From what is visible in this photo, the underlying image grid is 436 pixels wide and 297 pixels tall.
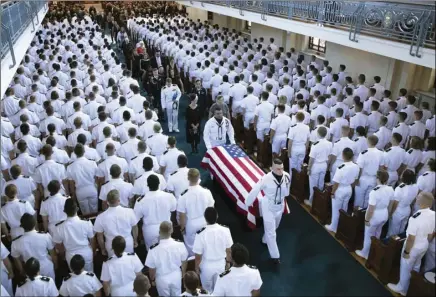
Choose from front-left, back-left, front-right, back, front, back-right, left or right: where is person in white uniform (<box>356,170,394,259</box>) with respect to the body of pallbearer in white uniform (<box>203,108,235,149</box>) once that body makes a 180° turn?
back-right

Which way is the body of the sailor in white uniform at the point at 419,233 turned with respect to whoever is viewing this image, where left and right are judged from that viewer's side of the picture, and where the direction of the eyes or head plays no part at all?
facing away from the viewer and to the left of the viewer

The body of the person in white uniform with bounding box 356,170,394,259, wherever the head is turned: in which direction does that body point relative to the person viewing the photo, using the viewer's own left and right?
facing away from the viewer and to the left of the viewer

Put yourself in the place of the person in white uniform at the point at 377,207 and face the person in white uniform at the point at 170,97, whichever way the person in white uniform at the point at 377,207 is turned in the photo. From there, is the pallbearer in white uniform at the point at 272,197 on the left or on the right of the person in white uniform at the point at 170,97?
left

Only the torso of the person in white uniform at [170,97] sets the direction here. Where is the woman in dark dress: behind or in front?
in front

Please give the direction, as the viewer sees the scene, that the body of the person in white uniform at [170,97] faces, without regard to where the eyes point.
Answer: toward the camera

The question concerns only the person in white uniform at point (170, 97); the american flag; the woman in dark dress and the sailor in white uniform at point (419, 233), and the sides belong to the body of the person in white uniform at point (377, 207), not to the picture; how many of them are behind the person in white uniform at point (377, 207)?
1

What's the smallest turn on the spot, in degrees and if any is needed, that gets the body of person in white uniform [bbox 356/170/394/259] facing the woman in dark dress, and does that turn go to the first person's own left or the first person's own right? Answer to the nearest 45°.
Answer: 0° — they already face them

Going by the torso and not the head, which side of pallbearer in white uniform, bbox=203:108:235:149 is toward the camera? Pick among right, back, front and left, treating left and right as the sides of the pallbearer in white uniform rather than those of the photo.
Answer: front

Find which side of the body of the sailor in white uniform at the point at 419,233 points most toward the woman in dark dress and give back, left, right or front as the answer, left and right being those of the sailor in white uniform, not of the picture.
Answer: front

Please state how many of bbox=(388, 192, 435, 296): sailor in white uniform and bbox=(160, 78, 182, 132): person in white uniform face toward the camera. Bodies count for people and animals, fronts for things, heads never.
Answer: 1

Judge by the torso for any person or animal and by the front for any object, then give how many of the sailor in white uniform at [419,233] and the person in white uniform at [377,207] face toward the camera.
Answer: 0

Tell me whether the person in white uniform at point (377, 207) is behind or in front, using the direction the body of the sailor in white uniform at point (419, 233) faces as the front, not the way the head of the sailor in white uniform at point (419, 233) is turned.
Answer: in front
